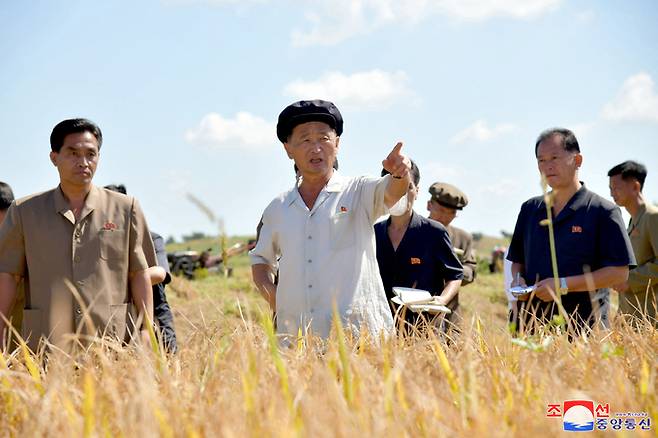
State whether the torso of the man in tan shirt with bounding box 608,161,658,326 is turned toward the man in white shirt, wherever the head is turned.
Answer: no

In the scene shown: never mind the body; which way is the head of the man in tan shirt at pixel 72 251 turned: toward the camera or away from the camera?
toward the camera

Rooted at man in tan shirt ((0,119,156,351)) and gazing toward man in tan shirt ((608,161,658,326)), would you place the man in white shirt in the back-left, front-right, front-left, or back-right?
front-right

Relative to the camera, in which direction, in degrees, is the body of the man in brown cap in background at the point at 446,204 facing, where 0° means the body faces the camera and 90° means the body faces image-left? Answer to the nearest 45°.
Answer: approximately 90°

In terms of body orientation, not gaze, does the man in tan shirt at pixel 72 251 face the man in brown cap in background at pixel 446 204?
no

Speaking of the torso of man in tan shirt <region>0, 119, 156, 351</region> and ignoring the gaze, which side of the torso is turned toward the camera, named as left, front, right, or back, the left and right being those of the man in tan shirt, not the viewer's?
front

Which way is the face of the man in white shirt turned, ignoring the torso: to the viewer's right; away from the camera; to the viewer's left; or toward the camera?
toward the camera

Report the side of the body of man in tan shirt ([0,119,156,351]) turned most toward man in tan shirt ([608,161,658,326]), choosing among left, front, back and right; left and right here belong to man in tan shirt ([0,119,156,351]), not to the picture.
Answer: left

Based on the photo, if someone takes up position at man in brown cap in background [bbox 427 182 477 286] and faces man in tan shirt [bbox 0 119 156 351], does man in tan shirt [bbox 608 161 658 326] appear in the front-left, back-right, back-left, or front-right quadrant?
back-left
